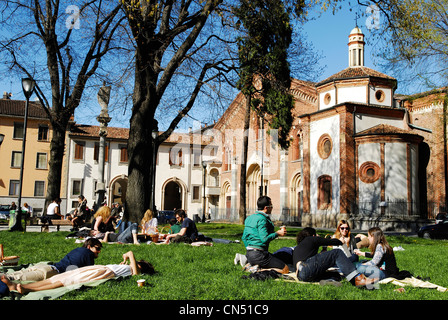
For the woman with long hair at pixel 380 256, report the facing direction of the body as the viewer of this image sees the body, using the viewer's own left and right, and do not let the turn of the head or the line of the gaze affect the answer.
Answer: facing to the left of the viewer

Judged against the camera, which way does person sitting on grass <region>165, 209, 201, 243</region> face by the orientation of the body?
to the viewer's left

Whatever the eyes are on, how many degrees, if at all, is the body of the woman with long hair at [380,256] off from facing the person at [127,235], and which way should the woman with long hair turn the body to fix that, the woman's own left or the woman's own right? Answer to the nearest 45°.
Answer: approximately 45° to the woman's own right

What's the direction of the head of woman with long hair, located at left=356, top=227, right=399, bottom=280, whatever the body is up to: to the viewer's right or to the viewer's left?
to the viewer's left

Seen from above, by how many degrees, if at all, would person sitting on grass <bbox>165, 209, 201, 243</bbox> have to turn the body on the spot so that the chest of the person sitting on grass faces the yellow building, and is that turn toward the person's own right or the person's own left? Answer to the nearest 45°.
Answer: approximately 45° to the person's own right

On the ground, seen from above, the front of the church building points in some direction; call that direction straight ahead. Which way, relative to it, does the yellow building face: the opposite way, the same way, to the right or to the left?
to the left
